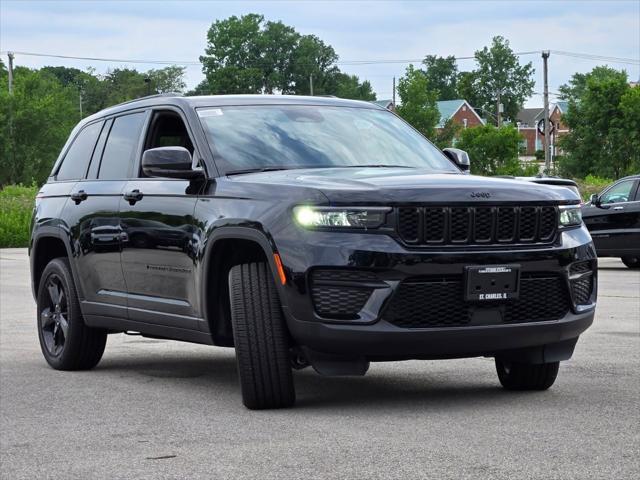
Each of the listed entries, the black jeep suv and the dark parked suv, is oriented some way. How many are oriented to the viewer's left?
1

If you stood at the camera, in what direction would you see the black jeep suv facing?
facing the viewer and to the right of the viewer

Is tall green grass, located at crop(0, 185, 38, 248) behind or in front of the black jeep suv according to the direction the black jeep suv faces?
behind

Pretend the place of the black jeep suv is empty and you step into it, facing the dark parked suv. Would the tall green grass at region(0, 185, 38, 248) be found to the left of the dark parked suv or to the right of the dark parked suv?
left

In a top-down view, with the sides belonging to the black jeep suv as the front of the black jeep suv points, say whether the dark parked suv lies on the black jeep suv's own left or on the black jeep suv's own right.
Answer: on the black jeep suv's own left

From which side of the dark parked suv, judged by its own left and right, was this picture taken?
left

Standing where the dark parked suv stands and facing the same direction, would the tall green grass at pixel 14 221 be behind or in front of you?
in front

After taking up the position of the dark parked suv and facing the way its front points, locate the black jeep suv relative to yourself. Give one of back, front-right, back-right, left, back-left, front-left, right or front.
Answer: left

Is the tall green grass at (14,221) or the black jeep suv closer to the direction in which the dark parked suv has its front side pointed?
the tall green grass
